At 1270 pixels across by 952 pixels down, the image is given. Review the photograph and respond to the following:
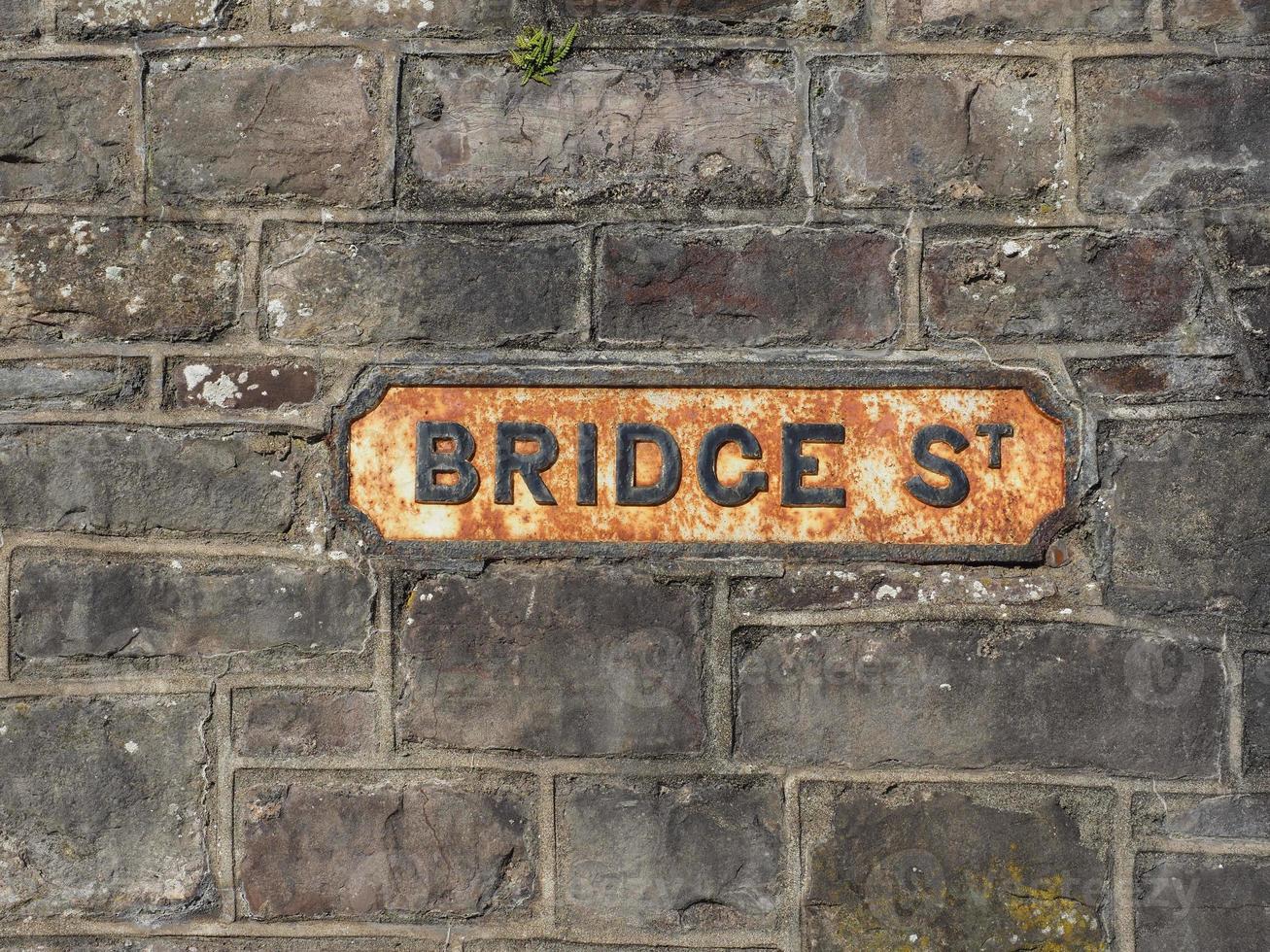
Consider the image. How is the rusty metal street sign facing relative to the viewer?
toward the camera
